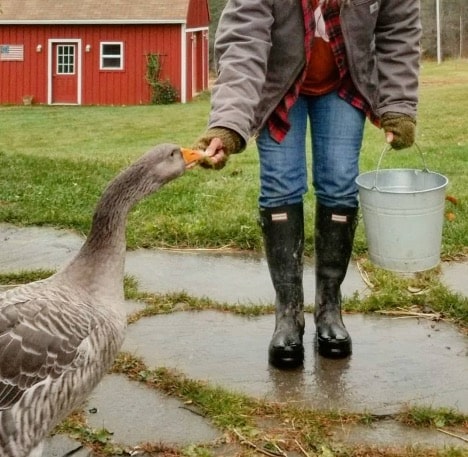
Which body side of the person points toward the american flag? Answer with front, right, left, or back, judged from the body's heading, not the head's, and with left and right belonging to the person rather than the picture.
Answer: back

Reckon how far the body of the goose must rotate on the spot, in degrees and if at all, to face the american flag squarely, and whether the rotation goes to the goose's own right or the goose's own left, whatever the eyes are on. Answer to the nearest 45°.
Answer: approximately 90° to the goose's own left

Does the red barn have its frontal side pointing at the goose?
yes

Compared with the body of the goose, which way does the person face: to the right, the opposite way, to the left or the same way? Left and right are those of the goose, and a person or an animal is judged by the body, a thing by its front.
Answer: to the right

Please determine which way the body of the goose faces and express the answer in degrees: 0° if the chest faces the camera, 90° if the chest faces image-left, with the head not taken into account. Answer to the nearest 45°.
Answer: approximately 270°

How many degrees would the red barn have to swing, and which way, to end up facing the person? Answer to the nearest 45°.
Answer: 0° — it already faces them

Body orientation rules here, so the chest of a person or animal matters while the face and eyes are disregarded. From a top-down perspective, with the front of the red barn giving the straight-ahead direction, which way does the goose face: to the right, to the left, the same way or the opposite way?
to the left

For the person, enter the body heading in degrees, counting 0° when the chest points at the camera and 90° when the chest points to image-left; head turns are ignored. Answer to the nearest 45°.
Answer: approximately 0°
